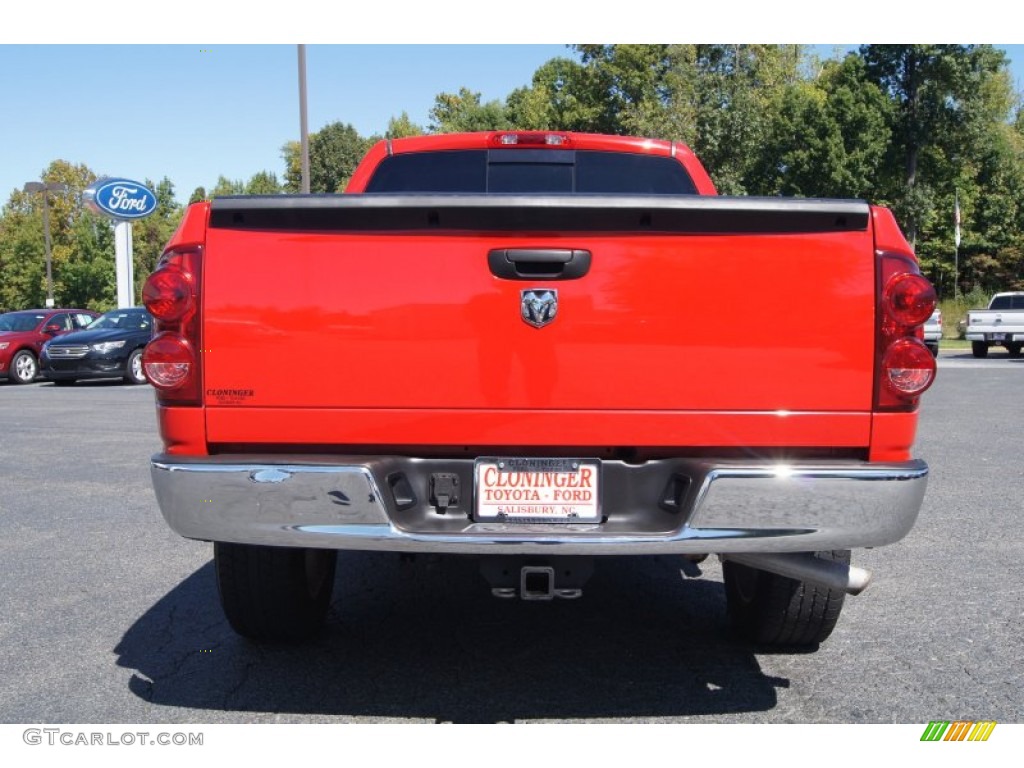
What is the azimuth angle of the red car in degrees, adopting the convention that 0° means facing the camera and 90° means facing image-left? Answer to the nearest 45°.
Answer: approximately 45°

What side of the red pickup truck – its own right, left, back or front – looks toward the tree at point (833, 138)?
front

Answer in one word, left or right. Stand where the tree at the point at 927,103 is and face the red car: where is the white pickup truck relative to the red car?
left

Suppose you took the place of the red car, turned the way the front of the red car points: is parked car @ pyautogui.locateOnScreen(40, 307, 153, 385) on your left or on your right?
on your left

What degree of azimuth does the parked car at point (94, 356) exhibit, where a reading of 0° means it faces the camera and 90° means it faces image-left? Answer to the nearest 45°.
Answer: approximately 45°

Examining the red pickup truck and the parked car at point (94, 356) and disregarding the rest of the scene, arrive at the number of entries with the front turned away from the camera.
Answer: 1

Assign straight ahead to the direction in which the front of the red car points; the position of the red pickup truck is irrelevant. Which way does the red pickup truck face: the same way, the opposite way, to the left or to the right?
the opposite way

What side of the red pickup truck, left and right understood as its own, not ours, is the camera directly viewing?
back

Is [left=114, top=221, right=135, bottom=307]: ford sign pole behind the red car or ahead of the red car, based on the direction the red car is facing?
behind

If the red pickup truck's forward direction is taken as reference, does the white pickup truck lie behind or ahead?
ahead

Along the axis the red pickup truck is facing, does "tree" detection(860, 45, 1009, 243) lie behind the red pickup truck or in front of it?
in front

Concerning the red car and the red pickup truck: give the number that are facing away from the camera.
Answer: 1

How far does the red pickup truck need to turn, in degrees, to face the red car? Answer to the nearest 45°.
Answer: approximately 45° to its left

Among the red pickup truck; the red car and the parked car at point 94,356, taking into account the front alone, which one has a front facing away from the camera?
the red pickup truck

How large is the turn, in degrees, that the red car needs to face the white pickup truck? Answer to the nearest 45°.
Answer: approximately 135° to its left

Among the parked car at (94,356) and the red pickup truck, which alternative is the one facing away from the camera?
the red pickup truck
